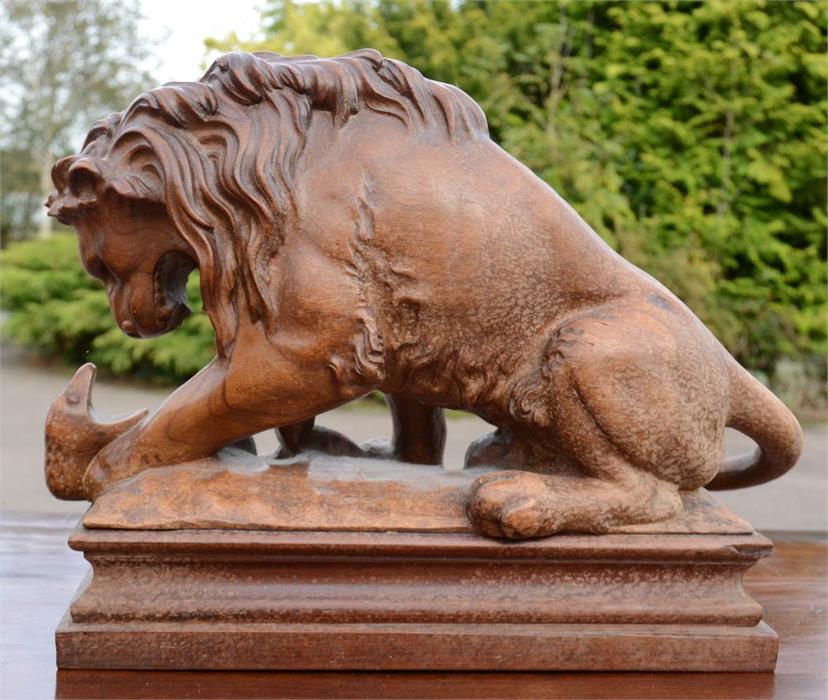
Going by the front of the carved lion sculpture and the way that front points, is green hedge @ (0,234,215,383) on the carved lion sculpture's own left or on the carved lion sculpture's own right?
on the carved lion sculpture's own right

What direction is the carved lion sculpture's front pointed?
to the viewer's left
